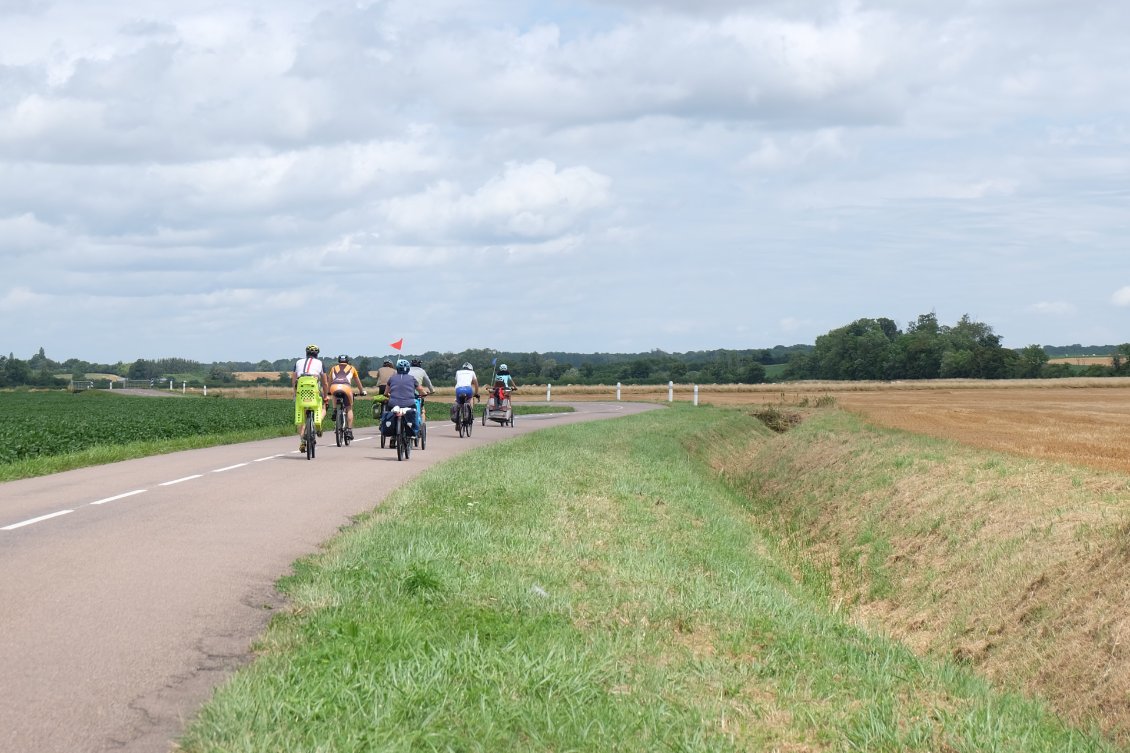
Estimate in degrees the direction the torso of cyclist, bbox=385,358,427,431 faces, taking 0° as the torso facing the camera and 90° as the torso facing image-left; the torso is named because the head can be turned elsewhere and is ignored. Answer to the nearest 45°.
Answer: approximately 180°

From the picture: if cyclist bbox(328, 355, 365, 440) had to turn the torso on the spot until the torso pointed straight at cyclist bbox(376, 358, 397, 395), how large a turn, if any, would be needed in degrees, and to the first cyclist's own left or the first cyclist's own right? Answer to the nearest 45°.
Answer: approximately 45° to the first cyclist's own right

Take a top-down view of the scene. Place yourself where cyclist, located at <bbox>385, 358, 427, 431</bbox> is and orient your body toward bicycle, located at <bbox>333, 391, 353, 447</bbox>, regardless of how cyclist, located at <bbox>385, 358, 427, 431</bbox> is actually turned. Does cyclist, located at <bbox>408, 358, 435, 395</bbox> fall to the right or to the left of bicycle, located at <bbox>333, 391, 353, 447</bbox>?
right

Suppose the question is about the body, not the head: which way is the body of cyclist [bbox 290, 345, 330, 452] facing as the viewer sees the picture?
away from the camera

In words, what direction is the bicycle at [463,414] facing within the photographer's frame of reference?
facing away from the viewer

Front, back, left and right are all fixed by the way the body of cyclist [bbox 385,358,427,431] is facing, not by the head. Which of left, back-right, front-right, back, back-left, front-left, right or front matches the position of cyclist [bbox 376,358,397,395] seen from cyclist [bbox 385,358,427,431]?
front

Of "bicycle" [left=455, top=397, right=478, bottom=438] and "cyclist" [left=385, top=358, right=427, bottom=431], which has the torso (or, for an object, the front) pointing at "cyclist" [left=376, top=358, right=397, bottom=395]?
"cyclist" [left=385, top=358, right=427, bottom=431]

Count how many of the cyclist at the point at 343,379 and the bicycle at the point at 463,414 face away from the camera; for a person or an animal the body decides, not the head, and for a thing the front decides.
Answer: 2

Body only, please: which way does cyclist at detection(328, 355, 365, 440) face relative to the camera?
away from the camera

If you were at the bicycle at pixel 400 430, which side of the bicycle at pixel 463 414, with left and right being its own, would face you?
back
